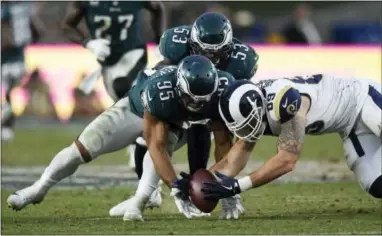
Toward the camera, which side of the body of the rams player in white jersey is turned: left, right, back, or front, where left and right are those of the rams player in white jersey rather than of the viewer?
left

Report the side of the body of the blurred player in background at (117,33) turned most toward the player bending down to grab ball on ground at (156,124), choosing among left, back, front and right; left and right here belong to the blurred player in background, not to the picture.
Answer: front

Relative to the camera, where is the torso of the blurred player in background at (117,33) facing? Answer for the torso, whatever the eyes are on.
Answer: toward the camera

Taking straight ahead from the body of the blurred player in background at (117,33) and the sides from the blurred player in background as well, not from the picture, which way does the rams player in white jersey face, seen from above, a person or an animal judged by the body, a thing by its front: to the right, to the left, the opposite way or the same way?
to the right

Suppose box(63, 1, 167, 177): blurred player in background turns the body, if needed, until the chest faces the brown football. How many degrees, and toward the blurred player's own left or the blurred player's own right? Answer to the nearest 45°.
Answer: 0° — they already face it

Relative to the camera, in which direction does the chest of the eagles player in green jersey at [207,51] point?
toward the camera

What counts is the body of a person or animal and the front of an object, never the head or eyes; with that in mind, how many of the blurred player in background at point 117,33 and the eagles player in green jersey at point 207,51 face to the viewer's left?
0

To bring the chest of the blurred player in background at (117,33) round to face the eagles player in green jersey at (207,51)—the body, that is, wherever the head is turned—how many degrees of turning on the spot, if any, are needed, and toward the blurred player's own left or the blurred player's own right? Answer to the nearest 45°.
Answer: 0° — they already face them
